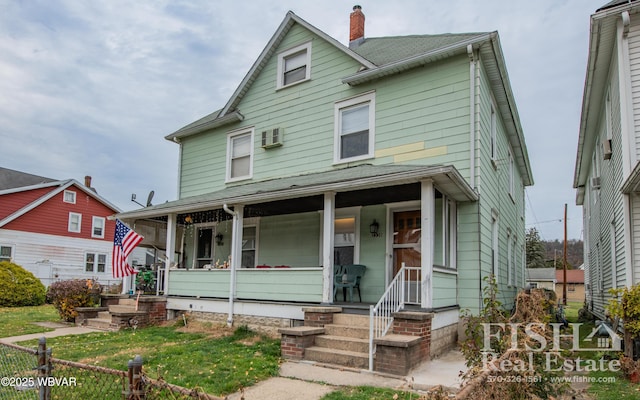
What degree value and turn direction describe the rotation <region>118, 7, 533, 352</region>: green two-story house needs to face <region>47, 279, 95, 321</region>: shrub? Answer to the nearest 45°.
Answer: approximately 45° to its right

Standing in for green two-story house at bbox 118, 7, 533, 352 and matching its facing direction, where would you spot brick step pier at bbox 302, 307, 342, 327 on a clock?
The brick step pier is roughly at 11 o'clock from the green two-story house.

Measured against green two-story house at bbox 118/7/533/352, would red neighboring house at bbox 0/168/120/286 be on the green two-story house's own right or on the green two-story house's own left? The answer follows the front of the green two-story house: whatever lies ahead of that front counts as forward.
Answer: on the green two-story house's own right

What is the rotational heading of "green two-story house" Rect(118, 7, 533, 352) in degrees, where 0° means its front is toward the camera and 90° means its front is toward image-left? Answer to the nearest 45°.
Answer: approximately 45°

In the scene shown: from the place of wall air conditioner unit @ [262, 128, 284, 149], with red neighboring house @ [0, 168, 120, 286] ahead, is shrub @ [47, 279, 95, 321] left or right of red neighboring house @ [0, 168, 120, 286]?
left

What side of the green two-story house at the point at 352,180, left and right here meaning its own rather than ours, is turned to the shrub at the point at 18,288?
right
